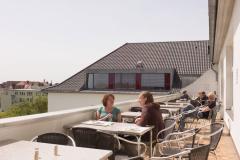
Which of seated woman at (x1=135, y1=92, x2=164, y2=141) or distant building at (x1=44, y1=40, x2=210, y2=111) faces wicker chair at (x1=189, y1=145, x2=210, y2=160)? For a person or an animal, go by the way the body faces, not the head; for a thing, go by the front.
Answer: the distant building

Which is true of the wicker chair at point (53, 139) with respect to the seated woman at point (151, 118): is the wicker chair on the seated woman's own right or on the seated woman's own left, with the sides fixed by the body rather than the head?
on the seated woman's own left

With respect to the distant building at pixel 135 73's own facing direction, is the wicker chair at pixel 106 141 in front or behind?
in front

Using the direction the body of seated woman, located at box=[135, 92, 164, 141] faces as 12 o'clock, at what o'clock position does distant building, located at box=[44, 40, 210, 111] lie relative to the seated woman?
The distant building is roughly at 3 o'clock from the seated woman.

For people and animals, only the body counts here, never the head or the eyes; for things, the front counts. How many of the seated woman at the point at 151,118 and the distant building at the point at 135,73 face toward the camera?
1

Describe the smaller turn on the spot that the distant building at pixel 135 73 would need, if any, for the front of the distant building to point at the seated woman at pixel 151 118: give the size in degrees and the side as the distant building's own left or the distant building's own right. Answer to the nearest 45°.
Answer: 0° — it already faces them

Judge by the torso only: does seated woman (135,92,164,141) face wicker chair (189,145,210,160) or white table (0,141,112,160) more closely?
the white table

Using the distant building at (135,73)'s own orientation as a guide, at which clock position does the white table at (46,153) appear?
The white table is roughly at 12 o'clock from the distant building.

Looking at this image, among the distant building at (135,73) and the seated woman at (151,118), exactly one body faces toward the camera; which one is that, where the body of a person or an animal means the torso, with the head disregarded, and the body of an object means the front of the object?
the distant building

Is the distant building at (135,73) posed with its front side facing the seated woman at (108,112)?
yes

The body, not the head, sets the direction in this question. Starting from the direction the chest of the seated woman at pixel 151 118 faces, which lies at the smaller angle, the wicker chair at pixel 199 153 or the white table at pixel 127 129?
the white table

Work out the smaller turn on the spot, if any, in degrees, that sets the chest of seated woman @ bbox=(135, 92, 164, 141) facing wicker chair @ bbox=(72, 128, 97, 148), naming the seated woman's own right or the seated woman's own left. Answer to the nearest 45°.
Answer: approximately 45° to the seated woman's own left

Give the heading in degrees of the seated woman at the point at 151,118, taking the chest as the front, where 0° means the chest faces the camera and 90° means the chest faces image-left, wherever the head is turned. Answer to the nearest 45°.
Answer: approximately 90°

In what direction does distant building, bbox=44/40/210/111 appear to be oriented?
toward the camera

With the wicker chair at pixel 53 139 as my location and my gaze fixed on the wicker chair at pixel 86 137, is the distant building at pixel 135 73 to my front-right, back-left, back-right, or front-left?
front-left

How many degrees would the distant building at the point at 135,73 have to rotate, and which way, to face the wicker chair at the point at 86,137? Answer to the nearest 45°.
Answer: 0° — it already faces it
